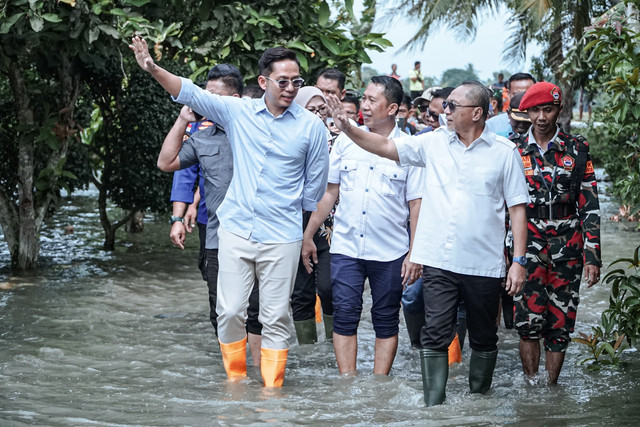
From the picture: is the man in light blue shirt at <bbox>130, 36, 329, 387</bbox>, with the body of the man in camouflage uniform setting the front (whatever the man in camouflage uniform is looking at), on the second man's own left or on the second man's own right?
on the second man's own right

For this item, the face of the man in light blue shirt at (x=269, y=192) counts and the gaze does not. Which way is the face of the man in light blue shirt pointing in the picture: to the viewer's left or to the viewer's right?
to the viewer's right

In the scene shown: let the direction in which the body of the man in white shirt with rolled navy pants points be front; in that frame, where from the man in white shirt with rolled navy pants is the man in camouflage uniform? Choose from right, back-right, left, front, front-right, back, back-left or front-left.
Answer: left

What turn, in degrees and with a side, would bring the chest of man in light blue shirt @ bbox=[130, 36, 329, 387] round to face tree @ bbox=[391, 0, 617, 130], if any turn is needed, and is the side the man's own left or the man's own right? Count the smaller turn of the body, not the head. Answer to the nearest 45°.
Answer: approximately 135° to the man's own left

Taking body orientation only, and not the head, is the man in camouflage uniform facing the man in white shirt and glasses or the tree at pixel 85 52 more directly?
the man in white shirt and glasses

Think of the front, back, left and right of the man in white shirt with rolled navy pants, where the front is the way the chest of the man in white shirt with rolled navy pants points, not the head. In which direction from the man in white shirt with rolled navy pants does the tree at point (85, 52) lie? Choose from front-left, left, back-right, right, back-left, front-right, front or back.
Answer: back-right

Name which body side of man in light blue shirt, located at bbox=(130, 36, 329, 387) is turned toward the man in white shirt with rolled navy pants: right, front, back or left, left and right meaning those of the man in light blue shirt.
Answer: left

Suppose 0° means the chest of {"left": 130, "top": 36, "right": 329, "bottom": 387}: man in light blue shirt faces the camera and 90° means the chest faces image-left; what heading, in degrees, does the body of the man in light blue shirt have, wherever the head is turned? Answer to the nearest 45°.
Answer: approximately 0°

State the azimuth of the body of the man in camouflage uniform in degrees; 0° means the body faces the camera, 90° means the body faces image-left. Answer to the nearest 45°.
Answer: approximately 0°

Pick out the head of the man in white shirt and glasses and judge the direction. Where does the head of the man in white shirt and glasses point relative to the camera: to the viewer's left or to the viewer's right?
to the viewer's left

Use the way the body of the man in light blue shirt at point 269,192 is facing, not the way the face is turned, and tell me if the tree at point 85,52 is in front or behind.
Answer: behind
